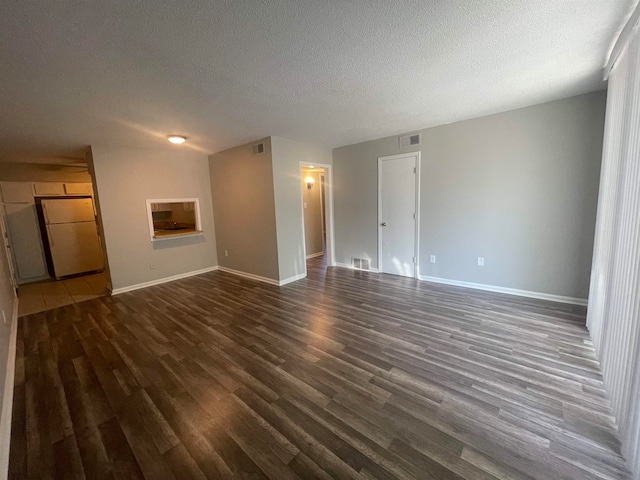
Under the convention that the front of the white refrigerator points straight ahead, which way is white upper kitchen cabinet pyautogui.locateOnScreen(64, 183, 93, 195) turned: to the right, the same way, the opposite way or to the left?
the same way

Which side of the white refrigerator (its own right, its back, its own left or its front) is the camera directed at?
front

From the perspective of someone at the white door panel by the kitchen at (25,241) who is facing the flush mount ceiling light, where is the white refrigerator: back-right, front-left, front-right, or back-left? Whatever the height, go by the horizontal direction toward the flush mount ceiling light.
front-left

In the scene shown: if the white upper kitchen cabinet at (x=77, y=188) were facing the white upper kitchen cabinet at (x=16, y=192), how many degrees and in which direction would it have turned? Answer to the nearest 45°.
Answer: approximately 90° to its right

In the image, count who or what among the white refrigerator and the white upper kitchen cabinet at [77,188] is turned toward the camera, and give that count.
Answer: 2

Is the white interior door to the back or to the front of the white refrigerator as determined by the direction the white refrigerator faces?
to the front
